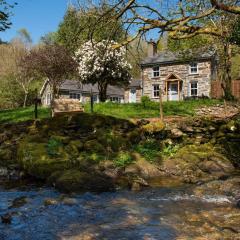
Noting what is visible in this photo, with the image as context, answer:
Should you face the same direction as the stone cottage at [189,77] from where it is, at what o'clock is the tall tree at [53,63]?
The tall tree is roughly at 2 o'clock from the stone cottage.

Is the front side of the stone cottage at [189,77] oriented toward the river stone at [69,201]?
yes

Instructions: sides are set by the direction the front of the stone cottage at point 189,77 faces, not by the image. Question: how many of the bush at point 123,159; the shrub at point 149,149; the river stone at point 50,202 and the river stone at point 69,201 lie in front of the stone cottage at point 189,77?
4

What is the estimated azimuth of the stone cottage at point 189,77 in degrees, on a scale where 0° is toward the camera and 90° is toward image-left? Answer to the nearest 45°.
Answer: approximately 0°

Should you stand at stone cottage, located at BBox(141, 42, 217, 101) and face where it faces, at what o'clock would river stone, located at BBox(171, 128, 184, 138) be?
The river stone is roughly at 12 o'clock from the stone cottage.

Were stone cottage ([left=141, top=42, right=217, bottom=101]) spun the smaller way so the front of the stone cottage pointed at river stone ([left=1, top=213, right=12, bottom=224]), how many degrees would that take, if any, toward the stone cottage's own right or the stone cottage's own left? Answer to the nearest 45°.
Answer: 0° — it already faces it

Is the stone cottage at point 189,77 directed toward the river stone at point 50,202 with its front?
yes

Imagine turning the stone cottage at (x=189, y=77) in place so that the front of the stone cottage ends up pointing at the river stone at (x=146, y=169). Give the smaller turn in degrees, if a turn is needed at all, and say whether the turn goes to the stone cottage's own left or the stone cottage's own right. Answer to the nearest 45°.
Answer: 0° — it already faces it
